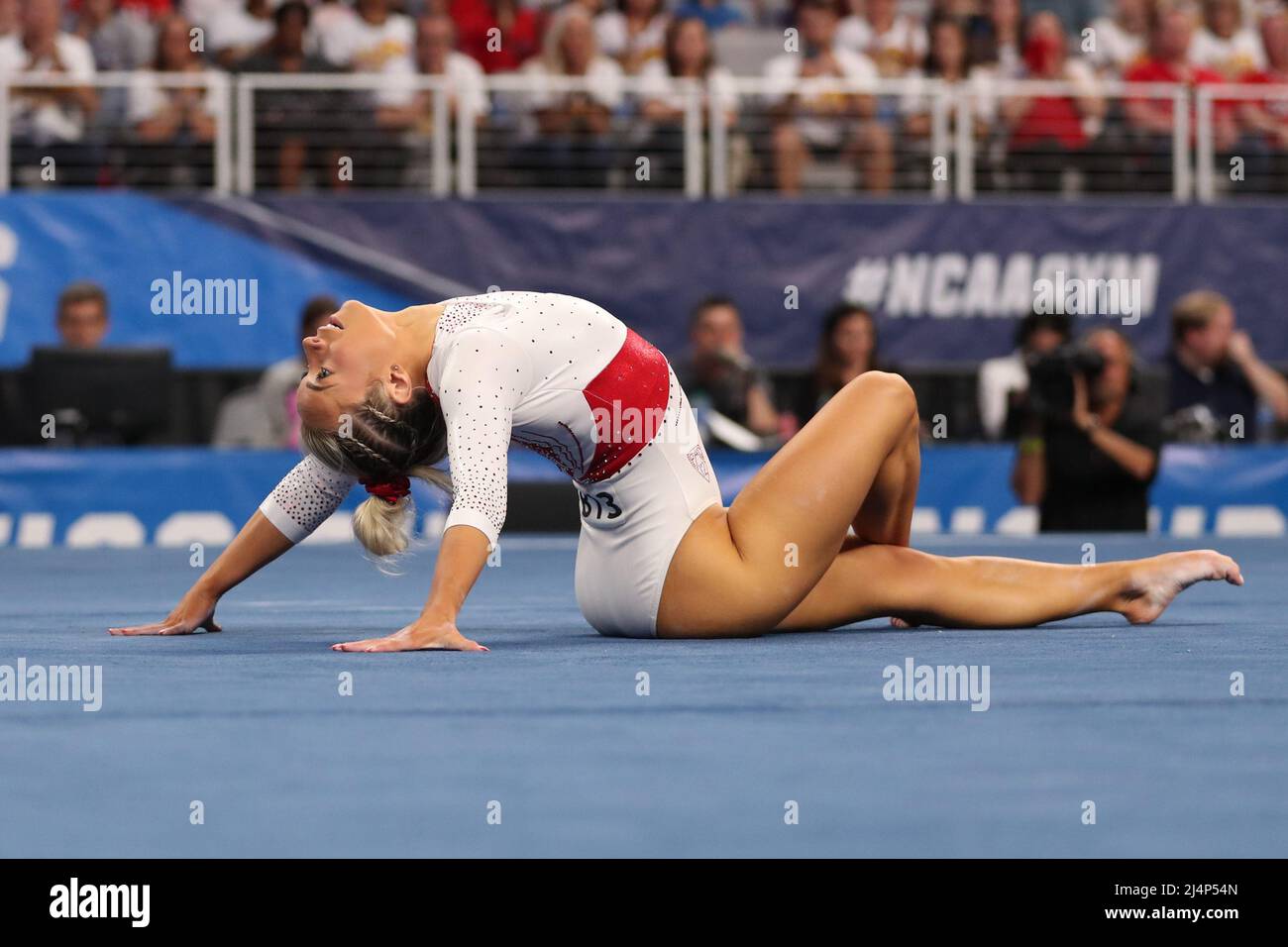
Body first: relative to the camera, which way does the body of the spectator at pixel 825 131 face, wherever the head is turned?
toward the camera

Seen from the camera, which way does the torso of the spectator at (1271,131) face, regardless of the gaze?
toward the camera

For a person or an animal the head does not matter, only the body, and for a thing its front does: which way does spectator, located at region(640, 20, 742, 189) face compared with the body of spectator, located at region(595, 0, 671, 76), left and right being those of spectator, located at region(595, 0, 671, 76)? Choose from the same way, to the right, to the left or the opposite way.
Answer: the same way

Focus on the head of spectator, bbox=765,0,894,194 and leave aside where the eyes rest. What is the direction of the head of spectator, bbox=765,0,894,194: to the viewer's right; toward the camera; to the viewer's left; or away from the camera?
toward the camera

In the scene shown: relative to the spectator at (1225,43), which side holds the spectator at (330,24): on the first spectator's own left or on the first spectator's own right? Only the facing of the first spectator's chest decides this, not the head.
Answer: on the first spectator's own right

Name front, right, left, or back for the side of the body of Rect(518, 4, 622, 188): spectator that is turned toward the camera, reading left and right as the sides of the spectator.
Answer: front

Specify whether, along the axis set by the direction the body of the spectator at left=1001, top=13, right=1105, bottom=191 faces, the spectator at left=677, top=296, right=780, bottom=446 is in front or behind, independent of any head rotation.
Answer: in front

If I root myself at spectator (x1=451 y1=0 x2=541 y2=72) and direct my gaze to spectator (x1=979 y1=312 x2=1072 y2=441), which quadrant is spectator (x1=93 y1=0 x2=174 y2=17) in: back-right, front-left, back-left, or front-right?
back-right

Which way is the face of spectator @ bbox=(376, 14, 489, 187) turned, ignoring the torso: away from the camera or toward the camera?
toward the camera

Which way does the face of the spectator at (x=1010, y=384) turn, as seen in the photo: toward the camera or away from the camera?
toward the camera

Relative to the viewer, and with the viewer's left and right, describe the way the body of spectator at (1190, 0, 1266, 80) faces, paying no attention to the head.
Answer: facing the viewer

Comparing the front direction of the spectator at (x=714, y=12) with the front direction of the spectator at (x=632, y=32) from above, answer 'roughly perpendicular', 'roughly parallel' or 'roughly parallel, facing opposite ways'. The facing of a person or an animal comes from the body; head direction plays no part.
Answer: roughly parallel
